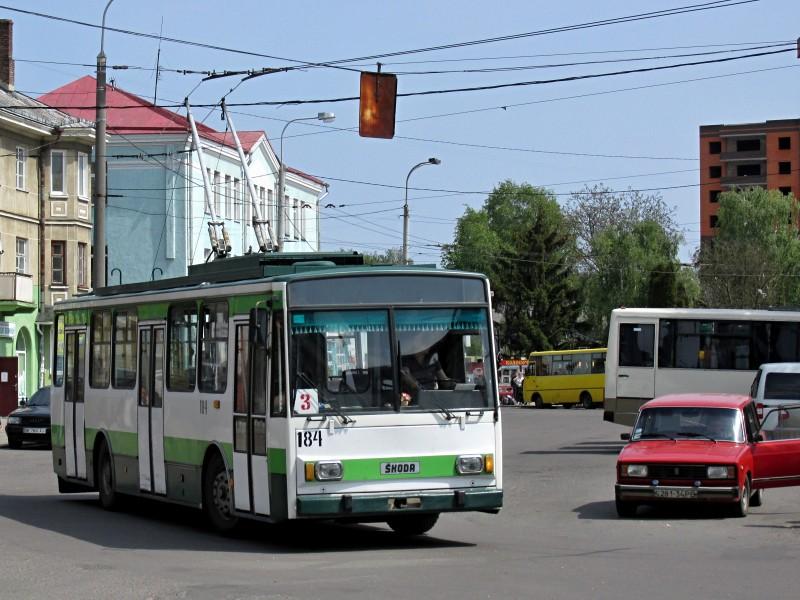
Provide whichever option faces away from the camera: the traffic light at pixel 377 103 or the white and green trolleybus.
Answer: the traffic light

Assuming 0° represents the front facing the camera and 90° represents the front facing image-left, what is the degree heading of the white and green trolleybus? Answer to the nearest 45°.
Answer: approximately 315°

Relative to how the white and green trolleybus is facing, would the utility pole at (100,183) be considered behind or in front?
behind

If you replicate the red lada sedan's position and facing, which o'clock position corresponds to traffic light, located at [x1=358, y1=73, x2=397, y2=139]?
The traffic light is roughly at 4 o'clock from the red lada sedan.

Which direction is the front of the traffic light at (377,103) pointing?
away from the camera

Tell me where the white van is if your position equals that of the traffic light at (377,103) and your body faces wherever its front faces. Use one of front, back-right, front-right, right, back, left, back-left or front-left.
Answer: front-right

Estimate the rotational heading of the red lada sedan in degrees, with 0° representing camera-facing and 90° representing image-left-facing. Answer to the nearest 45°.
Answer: approximately 0°

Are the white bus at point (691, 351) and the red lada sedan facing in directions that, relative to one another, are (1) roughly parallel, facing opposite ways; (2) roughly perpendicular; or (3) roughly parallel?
roughly perpendicular

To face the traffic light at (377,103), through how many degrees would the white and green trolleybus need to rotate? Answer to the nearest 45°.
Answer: approximately 135° to its left

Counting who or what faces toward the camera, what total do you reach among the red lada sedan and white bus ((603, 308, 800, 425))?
1
